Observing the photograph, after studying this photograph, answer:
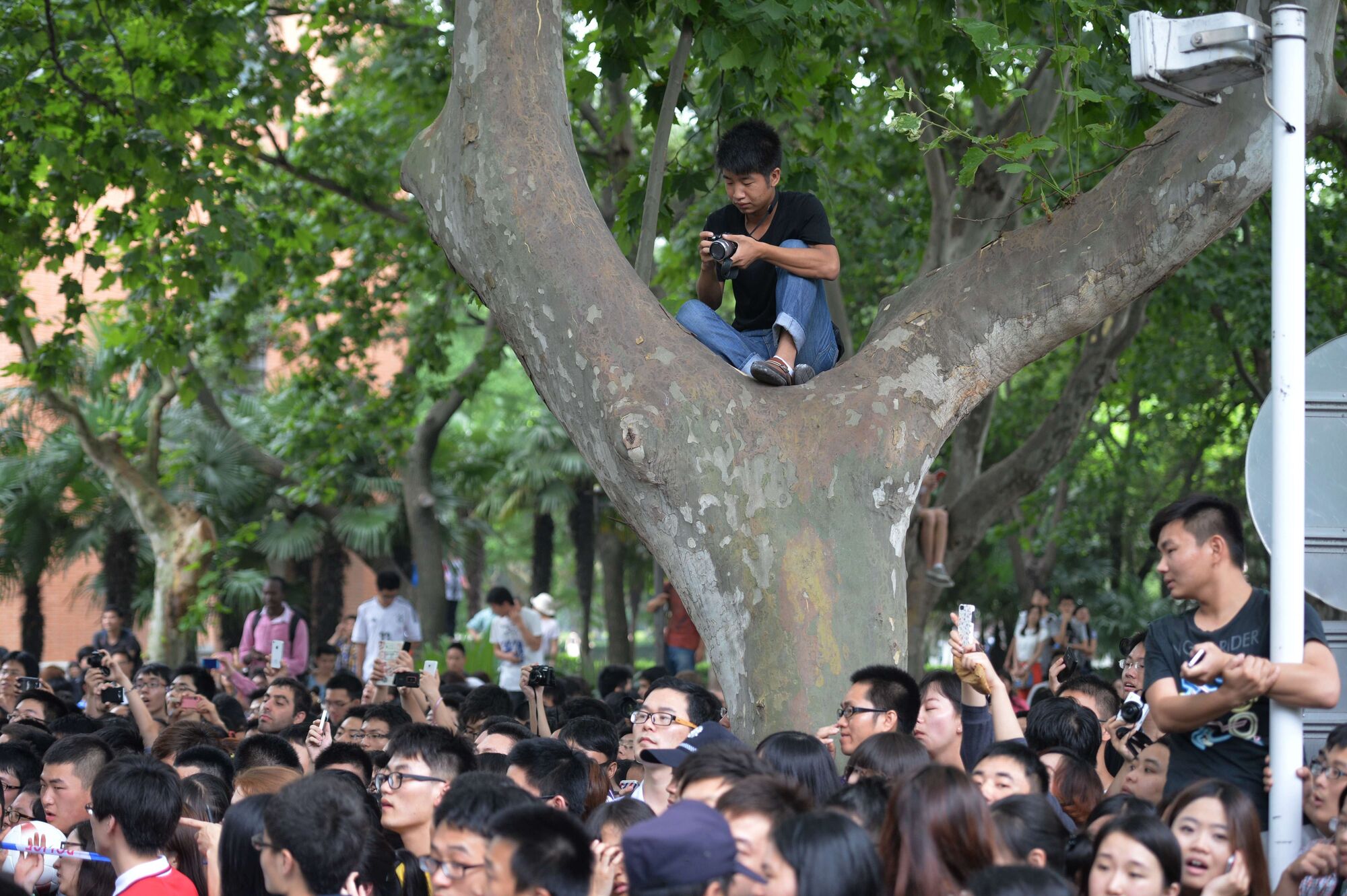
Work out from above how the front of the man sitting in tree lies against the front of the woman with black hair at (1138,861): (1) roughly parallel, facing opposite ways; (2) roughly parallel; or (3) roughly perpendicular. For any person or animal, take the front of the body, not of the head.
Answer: roughly parallel

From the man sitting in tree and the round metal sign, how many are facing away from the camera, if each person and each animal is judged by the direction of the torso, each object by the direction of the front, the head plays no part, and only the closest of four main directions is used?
1

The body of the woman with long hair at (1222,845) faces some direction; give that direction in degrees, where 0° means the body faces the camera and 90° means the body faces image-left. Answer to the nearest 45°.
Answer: approximately 45°

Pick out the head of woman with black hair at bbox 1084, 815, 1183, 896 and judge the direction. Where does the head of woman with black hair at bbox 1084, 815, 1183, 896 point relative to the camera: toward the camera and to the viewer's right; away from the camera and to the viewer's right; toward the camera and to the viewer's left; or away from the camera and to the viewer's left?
toward the camera and to the viewer's left

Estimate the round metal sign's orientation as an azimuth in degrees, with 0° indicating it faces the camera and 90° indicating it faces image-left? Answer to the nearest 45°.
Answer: approximately 180°

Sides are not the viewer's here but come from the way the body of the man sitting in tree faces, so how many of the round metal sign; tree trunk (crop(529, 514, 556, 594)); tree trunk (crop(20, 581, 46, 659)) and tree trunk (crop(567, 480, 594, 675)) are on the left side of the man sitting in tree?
1

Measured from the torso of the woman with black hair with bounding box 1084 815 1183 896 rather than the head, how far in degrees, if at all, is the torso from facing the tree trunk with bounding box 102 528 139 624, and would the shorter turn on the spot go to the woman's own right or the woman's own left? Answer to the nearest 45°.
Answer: approximately 90° to the woman's own right
